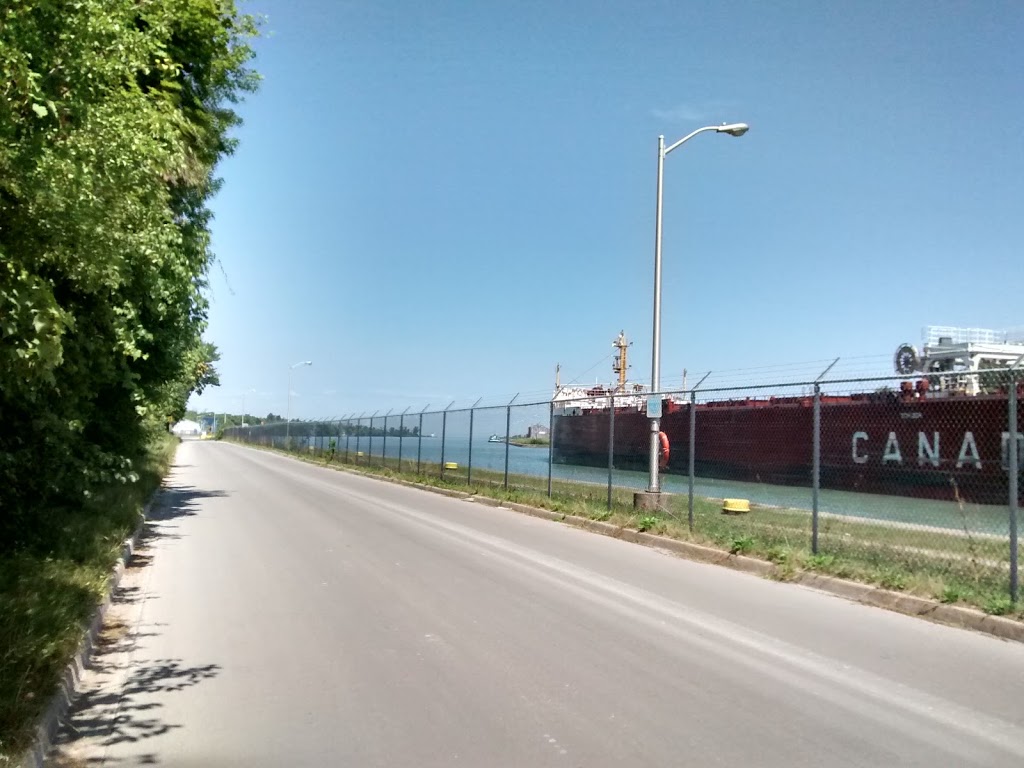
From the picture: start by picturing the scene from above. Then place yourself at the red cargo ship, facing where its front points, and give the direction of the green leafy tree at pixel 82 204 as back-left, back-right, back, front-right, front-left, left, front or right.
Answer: left

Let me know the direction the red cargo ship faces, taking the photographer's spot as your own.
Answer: facing away from the viewer and to the left of the viewer

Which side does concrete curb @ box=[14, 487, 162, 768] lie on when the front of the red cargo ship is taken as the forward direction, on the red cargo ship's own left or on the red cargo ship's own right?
on the red cargo ship's own left
